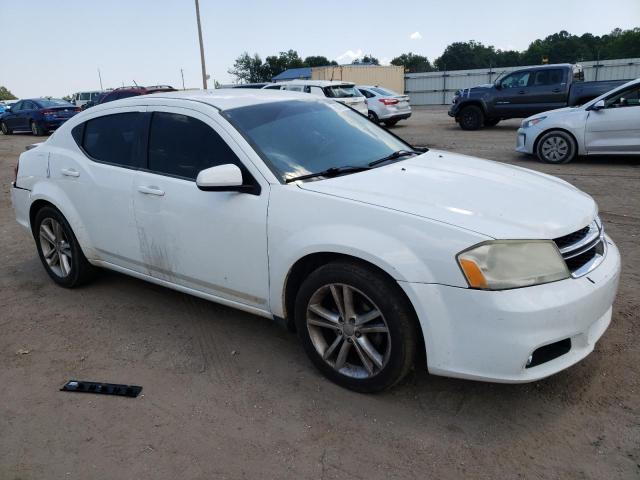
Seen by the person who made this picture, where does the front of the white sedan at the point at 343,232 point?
facing the viewer and to the right of the viewer

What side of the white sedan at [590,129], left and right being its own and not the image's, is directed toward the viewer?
left

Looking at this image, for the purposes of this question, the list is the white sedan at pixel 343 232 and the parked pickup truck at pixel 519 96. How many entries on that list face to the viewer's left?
1

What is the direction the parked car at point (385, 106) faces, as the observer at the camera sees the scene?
facing away from the viewer and to the left of the viewer

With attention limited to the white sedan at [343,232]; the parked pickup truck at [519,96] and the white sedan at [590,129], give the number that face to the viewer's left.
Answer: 2

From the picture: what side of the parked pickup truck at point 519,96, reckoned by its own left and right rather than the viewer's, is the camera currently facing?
left

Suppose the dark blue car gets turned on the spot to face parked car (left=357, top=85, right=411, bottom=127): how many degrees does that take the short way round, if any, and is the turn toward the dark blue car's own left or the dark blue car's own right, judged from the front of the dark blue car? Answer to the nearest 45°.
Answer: approximately 180°

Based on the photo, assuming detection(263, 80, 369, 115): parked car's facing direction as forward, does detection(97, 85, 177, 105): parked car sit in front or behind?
in front

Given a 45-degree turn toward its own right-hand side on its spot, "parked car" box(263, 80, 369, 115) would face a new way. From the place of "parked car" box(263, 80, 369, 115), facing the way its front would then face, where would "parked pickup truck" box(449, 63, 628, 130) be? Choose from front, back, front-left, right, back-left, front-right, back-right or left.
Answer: right

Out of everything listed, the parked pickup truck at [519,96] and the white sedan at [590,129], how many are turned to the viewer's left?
2

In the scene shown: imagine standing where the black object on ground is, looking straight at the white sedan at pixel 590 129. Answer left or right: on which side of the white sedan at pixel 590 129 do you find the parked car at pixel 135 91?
left

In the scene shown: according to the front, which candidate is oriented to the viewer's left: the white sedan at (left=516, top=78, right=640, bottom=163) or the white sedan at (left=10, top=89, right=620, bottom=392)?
the white sedan at (left=516, top=78, right=640, bottom=163)

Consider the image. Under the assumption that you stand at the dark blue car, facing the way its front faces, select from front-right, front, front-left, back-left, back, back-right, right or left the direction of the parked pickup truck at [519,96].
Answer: back

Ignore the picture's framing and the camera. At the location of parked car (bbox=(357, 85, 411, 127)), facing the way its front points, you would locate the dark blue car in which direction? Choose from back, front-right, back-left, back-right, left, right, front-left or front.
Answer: front-left
